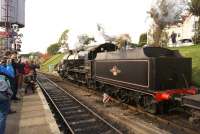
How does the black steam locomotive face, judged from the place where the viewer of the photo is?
facing away from the viewer and to the left of the viewer

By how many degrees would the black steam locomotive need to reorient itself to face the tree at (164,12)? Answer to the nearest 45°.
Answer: approximately 45° to its right

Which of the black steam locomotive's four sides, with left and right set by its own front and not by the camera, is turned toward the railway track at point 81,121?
left
